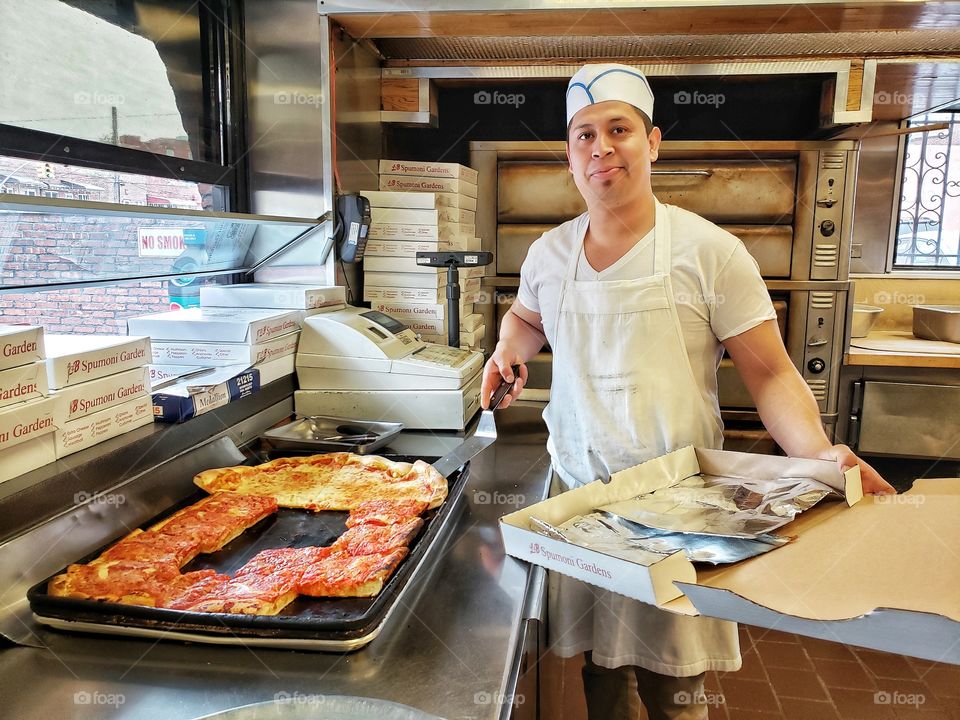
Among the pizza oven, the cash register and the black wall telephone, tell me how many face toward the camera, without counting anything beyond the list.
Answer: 2

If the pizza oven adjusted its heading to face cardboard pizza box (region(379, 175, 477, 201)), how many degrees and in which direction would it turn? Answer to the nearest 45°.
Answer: approximately 45° to its right

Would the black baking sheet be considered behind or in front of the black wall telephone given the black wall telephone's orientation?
in front

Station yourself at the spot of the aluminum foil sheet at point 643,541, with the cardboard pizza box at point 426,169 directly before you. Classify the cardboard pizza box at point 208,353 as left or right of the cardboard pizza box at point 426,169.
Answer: left

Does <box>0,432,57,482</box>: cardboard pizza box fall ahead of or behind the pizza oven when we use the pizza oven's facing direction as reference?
ahead

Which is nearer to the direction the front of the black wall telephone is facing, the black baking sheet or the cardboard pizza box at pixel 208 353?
the black baking sheet

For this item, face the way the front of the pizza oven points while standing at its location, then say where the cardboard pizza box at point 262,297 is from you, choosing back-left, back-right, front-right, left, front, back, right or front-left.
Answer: front-right

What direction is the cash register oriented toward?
to the viewer's right

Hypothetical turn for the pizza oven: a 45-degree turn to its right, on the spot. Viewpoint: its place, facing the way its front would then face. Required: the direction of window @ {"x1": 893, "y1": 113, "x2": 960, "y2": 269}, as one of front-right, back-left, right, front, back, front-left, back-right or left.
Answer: back

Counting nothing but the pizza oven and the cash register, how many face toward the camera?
1

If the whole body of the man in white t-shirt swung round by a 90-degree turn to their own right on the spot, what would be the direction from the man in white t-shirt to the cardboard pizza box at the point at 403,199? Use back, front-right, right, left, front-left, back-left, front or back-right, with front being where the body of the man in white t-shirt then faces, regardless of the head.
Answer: front

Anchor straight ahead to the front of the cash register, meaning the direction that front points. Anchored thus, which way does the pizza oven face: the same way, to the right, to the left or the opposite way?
to the right
